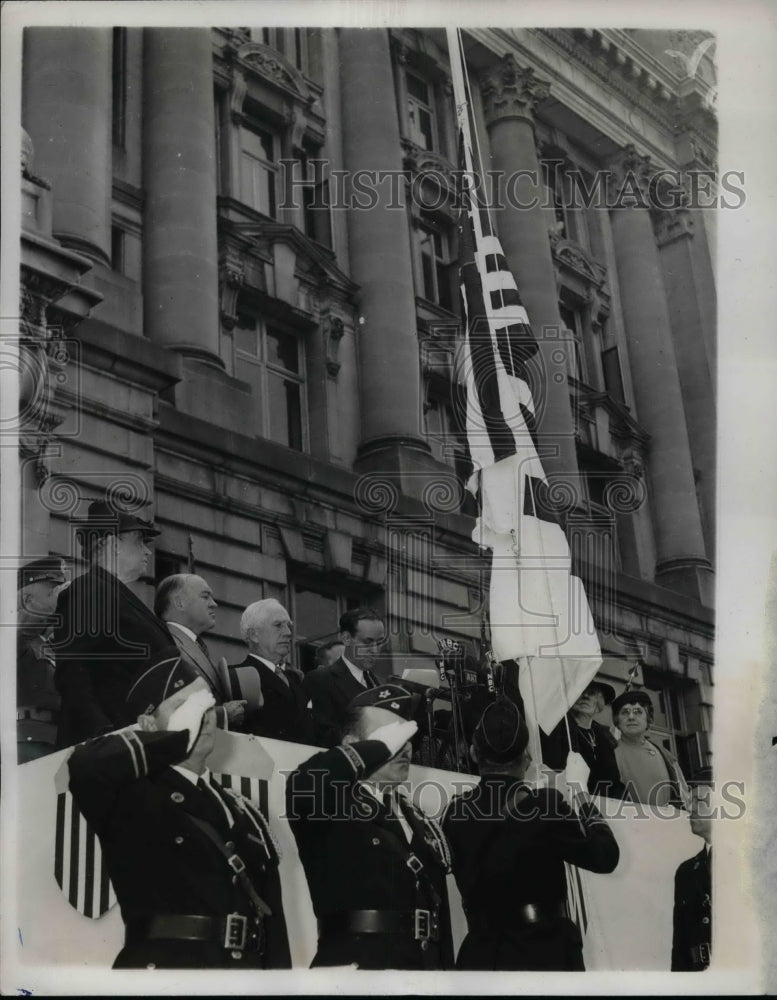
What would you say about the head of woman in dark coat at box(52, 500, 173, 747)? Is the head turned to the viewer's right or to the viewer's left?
to the viewer's right

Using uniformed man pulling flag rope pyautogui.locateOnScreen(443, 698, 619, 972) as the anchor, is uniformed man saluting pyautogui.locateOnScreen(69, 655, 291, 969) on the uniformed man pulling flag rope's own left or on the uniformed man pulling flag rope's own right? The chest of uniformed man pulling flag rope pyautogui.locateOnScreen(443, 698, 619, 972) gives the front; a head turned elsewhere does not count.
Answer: on the uniformed man pulling flag rope's own left

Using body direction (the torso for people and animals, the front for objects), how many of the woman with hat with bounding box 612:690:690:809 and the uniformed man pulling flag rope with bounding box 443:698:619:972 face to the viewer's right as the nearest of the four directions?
0

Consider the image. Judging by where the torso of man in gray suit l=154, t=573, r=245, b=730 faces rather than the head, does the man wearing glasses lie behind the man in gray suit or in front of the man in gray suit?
in front

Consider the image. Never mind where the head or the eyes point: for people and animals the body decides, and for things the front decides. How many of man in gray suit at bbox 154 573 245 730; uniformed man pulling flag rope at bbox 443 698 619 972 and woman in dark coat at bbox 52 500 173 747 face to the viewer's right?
2

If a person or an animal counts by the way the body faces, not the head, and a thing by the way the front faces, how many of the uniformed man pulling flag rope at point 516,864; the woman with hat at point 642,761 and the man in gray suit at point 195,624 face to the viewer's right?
1

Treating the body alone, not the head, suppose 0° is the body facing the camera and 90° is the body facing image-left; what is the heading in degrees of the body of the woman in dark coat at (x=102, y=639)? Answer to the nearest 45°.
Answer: approximately 270°

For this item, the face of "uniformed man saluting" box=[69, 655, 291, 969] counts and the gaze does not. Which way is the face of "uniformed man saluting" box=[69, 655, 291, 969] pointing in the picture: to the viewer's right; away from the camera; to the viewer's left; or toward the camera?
to the viewer's right

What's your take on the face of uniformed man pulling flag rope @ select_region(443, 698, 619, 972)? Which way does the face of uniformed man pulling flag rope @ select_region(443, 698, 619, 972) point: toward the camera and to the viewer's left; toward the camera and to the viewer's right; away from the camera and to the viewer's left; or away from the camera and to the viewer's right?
away from the camera and to the viewer's right

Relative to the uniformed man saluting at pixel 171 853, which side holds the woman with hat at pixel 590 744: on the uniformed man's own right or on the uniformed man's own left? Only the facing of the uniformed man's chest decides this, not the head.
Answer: on the uniformed man's own left

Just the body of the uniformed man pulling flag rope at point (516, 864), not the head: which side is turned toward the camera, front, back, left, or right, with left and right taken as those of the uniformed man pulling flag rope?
back

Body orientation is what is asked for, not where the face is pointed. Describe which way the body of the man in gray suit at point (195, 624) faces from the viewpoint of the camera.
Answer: to the viewer's right
